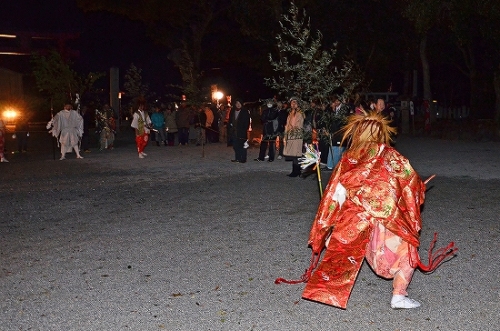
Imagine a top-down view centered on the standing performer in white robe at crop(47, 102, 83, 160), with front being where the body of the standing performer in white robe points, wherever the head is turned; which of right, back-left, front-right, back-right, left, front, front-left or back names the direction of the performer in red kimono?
front

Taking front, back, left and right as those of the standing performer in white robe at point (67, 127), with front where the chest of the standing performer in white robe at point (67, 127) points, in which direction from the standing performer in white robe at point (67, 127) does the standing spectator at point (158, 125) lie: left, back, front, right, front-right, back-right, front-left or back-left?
back-left

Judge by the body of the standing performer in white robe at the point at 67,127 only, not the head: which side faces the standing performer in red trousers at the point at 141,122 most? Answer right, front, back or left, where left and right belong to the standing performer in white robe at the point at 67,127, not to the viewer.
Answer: left

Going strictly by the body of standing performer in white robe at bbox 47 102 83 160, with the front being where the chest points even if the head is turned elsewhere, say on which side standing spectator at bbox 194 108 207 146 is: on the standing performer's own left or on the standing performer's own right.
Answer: on the standing performer's own left

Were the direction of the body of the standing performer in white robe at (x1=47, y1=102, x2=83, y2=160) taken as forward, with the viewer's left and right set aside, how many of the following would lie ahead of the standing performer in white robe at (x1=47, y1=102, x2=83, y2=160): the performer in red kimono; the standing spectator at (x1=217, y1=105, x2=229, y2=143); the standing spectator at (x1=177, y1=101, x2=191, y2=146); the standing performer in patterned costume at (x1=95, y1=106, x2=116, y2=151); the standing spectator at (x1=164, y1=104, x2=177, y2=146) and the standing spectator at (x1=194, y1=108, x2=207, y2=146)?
1

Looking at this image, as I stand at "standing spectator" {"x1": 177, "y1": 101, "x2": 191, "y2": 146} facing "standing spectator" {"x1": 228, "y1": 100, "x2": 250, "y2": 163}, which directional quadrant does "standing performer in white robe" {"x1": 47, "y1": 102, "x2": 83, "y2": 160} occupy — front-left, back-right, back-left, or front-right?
front-right

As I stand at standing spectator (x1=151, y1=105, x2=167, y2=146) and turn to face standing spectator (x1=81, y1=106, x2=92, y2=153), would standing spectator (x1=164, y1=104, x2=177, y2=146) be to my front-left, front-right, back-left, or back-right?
back-left

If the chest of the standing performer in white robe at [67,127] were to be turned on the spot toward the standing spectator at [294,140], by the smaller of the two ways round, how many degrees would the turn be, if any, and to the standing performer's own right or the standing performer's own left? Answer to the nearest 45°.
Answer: approximately 45° to the standing performer's own left

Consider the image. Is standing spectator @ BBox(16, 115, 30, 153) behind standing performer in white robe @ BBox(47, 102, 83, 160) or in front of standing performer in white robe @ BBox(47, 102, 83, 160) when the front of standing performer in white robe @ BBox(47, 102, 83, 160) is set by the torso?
behind

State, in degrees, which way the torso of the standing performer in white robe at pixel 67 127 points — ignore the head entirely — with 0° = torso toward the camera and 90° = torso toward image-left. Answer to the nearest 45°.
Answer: approximately 0°

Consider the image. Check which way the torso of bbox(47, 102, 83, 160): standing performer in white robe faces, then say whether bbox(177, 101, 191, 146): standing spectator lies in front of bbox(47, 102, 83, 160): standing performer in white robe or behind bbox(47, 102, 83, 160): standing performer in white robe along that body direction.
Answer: behind

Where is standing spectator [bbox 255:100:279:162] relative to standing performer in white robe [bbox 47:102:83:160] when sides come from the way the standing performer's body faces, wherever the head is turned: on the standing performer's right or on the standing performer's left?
on the standing performer's left

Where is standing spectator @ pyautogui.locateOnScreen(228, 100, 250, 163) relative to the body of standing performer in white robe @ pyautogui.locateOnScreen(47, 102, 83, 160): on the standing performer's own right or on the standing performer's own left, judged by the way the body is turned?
on the standing performer's own left
